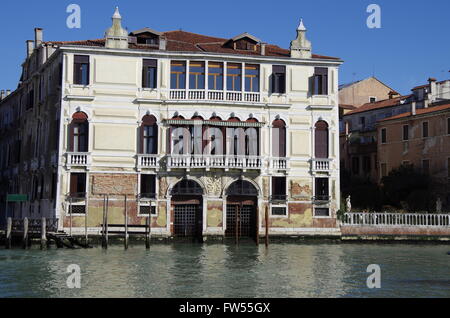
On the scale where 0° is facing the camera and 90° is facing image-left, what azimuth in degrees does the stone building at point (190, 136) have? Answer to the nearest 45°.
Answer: approximately 0°

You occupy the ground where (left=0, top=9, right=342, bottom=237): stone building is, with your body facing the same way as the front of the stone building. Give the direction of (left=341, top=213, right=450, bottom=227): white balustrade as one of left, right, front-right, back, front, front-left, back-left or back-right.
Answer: left

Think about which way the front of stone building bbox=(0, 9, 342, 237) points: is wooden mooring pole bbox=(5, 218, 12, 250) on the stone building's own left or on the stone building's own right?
on the stone building's own right
